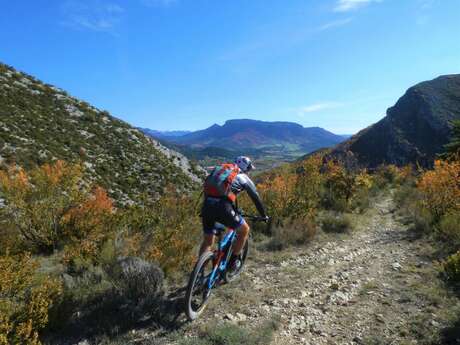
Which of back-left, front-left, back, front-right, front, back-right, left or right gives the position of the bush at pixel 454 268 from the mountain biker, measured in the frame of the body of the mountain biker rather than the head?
front-right

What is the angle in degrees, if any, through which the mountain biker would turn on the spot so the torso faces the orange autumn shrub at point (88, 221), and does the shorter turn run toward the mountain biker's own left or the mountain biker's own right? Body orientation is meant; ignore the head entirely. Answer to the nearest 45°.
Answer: approximately 90° to the mountain biker's own left

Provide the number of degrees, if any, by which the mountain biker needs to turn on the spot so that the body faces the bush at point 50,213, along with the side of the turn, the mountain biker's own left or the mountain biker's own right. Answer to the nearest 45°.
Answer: approximately 90° to the mountain biker's own left

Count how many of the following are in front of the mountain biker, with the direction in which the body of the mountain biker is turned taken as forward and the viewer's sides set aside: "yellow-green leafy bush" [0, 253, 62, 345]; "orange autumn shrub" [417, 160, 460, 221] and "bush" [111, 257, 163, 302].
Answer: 1

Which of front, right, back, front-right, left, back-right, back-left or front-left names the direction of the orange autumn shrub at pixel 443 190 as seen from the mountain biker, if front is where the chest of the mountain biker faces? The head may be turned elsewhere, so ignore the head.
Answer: front

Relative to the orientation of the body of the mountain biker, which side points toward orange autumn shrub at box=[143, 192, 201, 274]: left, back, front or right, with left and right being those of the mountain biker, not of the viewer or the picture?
left

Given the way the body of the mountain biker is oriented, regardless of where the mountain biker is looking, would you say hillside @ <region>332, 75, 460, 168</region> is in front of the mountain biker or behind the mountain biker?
in front

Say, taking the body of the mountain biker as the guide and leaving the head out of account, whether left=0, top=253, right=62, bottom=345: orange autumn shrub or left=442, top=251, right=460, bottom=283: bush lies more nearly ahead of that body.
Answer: the bush

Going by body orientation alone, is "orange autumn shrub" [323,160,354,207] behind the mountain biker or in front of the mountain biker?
in front

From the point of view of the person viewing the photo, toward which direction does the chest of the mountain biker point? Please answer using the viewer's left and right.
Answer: facing away from the viewer and to the right of the viewer

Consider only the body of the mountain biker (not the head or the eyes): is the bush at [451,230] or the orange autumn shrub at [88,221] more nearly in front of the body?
the bush
